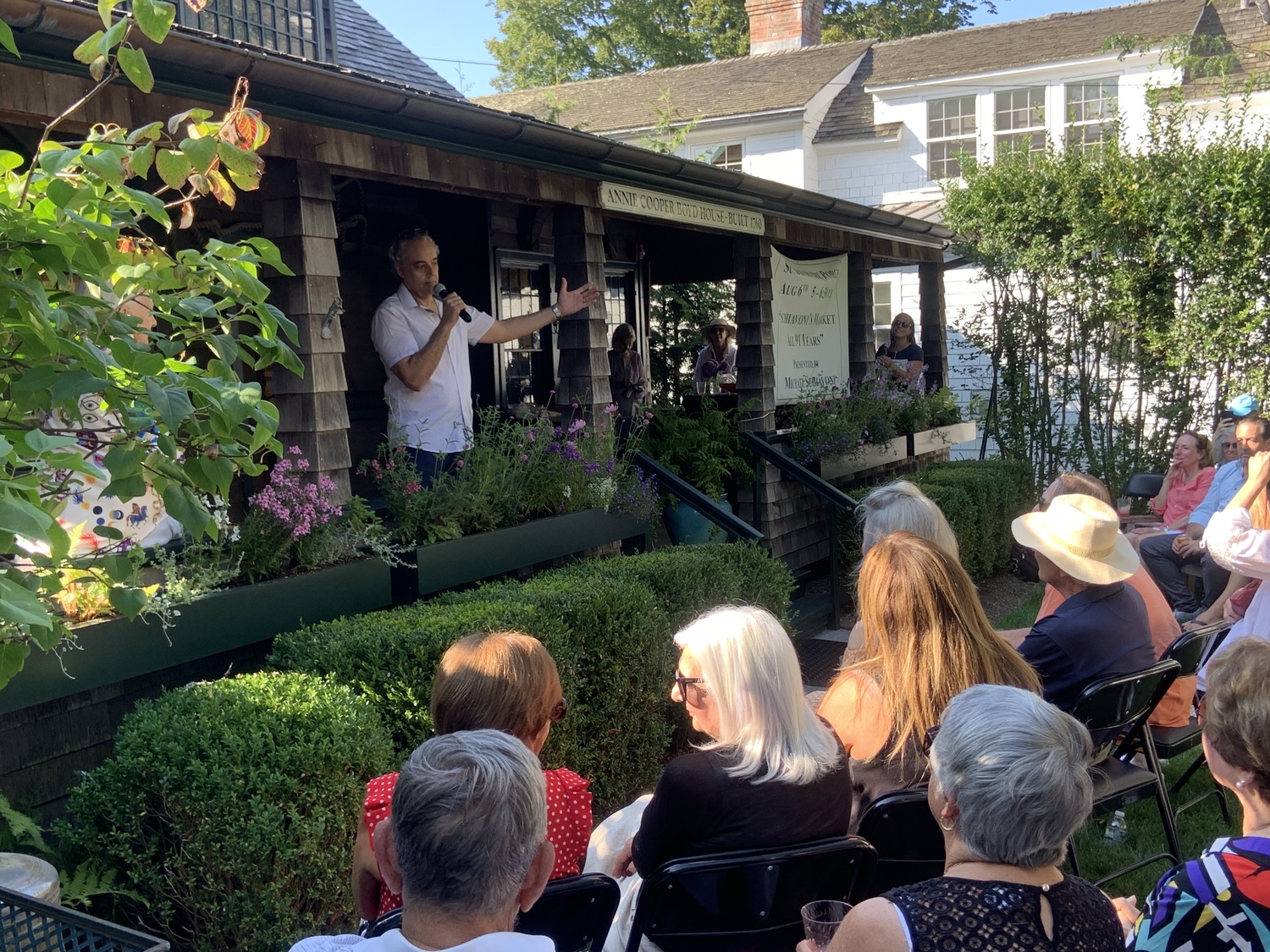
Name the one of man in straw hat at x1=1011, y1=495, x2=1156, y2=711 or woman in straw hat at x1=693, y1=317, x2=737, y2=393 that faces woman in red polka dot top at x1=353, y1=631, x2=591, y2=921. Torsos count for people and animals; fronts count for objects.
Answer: woman in straw hat at x1=693, y1=317, x2=737, y2=393

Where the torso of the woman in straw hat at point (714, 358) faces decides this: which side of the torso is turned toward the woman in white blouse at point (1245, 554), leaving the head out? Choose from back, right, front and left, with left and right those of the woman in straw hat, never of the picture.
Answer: front

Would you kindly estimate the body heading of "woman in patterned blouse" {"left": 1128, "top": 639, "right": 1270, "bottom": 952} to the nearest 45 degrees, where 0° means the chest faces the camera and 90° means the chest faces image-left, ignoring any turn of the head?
approximately 135°

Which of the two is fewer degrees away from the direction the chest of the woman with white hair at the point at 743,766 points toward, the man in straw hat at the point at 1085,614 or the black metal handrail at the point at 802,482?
the black metal handrail

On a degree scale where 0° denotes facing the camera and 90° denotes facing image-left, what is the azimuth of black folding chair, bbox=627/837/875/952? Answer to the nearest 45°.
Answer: approximately 135°

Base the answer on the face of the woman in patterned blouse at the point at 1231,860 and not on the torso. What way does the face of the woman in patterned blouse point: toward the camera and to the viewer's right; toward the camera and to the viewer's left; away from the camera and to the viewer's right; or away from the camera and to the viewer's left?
away from the camera and to the viewer's left

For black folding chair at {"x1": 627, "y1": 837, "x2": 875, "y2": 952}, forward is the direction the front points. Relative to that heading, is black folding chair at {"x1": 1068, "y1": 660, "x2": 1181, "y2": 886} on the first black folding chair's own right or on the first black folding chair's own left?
on the first black folding chair's own right

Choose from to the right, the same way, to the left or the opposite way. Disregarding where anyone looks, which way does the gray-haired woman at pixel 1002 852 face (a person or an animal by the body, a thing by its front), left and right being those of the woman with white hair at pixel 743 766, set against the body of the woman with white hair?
the same way

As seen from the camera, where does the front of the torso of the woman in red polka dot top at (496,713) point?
away from the camera

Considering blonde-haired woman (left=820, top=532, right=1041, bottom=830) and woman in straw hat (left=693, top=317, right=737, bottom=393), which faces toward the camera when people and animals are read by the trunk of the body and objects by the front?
the woman in straw hat

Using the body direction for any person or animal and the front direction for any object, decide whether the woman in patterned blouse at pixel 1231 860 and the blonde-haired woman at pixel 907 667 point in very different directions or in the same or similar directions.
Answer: same or similar directions

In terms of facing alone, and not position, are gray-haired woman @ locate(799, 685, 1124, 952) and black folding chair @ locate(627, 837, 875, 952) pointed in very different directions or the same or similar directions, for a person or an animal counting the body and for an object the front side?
same or similar directions

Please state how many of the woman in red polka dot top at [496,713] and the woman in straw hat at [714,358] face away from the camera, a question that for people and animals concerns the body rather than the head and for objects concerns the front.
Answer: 1

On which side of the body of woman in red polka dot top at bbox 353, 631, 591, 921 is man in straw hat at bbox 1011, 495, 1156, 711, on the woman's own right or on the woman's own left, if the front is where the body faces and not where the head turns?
on the woman's own right

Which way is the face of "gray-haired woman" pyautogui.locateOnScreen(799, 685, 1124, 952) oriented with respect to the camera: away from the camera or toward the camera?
away from the camera

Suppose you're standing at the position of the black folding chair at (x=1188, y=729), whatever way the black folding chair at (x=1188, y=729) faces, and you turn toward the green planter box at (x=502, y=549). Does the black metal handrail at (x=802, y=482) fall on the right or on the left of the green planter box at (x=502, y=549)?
right

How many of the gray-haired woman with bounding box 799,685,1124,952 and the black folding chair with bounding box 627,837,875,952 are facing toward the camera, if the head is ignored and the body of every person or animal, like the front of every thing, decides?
0

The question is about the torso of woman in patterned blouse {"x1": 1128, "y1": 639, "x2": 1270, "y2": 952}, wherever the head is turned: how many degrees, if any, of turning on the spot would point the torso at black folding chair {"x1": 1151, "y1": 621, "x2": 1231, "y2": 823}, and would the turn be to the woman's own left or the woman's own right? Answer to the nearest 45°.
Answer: approximately 45° to the woman's own right

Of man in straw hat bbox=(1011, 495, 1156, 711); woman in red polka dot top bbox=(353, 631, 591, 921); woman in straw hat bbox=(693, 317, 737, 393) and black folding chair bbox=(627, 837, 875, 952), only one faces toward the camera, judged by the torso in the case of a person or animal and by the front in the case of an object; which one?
woman in straw hat bbox=(693, 317, 737, 393)

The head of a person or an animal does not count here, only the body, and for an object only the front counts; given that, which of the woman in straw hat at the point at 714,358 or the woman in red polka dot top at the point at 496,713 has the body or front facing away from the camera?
the woman in red polka dot top

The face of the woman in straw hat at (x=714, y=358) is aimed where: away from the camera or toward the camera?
toward the camera

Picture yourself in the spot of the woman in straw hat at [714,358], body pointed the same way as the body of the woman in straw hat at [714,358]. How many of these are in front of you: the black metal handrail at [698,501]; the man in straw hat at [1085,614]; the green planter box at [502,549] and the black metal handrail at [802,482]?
4
